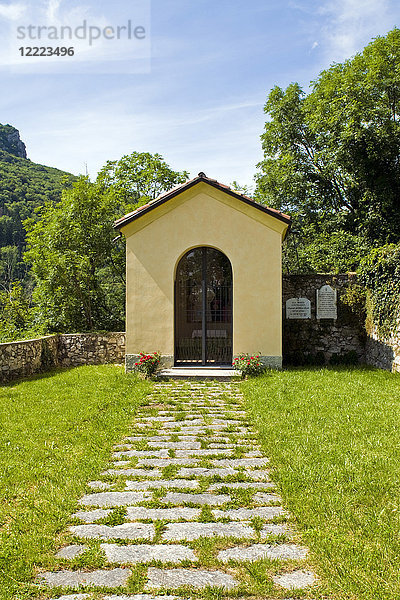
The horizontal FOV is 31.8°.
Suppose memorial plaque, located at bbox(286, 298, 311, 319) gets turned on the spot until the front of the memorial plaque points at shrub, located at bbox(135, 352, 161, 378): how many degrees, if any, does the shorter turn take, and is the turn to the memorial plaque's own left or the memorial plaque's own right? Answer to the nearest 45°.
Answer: approximately 45° to the memorial plaque's own right

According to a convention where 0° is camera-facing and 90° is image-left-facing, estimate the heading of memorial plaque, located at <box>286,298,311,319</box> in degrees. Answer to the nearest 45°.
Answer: approximately 0°

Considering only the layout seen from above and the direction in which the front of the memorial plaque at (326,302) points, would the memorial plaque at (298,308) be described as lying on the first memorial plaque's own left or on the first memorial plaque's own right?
on the first memorial plaque's own right

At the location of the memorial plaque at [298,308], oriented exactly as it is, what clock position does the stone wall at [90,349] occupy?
The stone wall is roughly at 3 o'clock from the memorial plaque.

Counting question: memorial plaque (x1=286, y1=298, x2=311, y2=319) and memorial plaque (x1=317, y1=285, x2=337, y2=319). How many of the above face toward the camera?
2

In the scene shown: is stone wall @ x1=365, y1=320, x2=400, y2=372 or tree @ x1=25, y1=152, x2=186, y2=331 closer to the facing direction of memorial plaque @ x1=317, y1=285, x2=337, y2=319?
the stone wall

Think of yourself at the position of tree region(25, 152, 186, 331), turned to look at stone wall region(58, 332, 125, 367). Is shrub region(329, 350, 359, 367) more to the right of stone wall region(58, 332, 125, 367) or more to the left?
left
